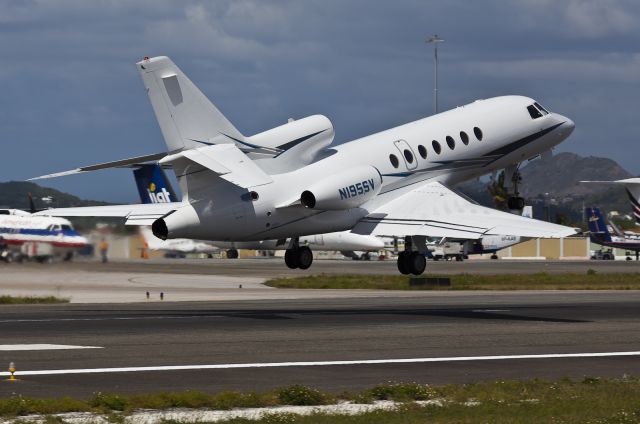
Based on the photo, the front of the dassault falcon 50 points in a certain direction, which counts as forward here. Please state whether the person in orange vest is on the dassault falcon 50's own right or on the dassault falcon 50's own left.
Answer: on the dassault falcon 50's own left

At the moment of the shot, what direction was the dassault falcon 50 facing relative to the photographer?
facing away from the viewer and to the right of the viewer
